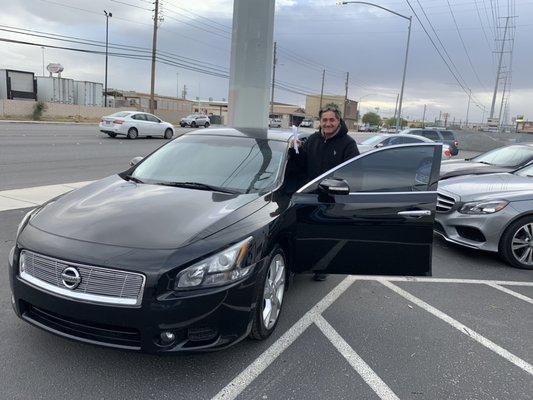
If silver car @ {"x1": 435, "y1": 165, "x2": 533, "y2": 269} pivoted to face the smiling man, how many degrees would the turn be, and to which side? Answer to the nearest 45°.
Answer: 0° — it already faces them

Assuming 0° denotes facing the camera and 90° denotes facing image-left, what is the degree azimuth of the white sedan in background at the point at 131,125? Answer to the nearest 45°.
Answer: approximately 225°

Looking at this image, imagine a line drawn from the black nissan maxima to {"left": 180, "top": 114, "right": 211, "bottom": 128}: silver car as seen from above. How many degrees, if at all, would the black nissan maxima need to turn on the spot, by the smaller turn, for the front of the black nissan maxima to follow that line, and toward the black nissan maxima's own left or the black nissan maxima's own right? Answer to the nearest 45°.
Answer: approximately 135° to the black nissan maxima's own right

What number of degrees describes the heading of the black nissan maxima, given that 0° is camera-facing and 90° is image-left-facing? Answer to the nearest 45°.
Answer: approximately 45°

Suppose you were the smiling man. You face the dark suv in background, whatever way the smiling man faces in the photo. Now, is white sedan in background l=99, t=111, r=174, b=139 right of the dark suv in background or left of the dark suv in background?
left

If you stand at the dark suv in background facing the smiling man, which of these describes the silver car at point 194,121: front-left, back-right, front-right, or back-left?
back-right

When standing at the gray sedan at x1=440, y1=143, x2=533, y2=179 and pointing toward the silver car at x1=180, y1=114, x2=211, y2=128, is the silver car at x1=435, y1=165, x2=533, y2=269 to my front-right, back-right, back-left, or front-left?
back-left

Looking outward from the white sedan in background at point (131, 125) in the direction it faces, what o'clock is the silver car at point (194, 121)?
The silver car is roughly at 11 o'clock from the white sedan in background.

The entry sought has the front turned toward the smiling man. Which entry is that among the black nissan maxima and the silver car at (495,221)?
the silver car

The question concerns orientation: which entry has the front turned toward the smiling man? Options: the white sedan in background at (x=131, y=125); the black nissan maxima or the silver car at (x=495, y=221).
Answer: the silver car
